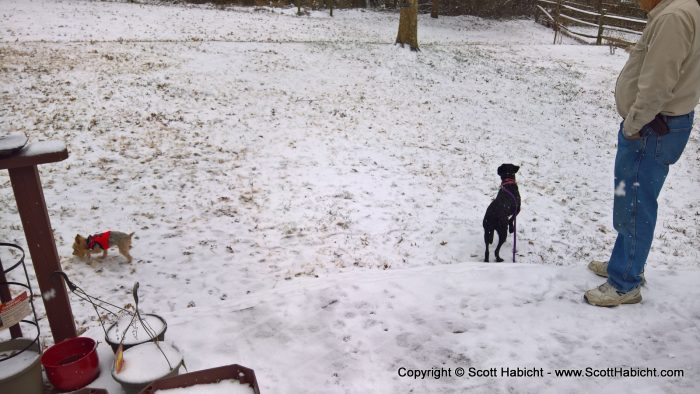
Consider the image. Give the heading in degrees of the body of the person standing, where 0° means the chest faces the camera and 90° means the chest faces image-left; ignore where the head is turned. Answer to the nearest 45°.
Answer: approximately 90°

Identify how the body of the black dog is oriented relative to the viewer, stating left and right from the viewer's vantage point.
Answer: facing away from the viewer and to the right of the viewer

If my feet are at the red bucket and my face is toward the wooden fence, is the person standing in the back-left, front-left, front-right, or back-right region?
front-right

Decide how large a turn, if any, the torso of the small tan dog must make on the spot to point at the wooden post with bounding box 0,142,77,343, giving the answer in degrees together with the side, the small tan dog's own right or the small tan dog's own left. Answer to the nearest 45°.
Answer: approximately 90° to the small tan dog's own left

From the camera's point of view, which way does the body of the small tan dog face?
to the viewer's left

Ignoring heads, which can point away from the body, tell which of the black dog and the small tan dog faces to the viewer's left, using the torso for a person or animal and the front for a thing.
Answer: the small tan dog

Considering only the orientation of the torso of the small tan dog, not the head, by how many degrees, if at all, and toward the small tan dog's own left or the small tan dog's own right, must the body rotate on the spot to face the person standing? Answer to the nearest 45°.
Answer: approximately 135° to the small tan dog's own left

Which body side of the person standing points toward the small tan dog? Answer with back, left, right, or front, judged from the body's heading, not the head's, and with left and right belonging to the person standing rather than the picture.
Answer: front

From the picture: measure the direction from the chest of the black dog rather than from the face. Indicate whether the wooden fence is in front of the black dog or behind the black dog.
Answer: in front

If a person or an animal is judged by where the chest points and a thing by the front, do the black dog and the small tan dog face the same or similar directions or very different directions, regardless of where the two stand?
very different directions

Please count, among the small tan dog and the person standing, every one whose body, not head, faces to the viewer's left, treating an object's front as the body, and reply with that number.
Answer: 2

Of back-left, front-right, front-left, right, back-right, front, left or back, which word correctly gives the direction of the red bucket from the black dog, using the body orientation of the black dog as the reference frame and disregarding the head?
back

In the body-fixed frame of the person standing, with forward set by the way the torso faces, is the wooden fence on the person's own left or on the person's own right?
on the person's own right
